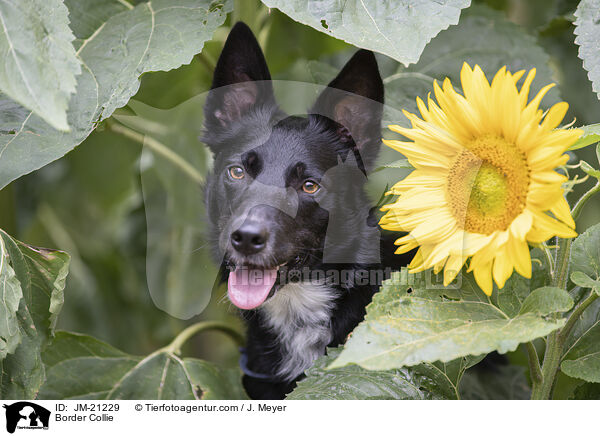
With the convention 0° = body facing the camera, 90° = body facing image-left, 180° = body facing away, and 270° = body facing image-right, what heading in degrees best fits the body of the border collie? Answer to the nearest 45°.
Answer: approximately 45°
